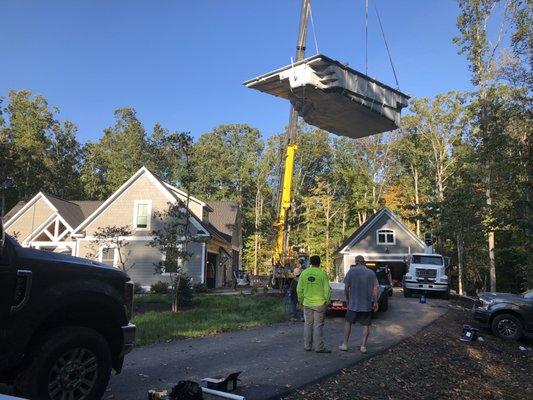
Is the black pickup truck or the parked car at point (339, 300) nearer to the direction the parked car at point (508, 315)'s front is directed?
the parked car

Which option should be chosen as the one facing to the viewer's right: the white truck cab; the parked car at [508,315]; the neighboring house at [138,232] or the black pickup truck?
the black pickup truck

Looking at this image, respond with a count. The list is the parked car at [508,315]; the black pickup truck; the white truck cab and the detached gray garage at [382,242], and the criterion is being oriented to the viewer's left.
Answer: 1

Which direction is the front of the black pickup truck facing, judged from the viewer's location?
facing to the right of the viewer

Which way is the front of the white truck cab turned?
toward the camera

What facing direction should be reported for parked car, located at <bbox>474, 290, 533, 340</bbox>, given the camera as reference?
facing to the left of the viewer

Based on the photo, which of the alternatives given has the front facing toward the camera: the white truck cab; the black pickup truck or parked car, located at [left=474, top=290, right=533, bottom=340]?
the white truck cab

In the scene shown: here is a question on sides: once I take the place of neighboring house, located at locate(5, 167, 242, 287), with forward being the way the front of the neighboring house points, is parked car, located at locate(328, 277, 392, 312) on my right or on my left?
on my left

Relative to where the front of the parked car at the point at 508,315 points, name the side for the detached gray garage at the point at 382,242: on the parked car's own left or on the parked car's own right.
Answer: on the parked car's own right

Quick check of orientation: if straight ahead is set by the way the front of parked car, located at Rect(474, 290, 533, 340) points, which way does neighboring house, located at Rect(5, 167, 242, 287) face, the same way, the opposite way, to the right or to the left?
to the left

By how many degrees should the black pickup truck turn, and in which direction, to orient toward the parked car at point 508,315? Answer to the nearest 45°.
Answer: approximately 45° to its left

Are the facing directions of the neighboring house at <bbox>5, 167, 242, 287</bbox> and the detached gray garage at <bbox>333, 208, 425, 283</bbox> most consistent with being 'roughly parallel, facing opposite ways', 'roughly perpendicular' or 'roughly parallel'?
roughly parallel

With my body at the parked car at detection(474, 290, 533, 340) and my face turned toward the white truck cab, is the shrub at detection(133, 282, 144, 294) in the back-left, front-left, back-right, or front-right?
front-left

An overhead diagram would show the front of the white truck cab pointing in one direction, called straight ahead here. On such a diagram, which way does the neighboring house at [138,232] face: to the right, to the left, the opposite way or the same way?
the same way

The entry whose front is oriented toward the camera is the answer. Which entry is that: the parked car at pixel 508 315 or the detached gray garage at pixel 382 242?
the detached gray garage
